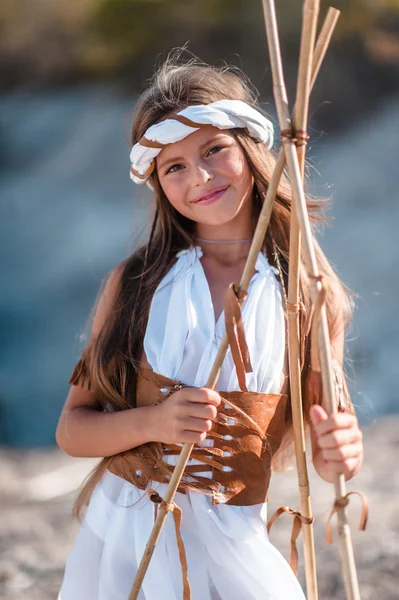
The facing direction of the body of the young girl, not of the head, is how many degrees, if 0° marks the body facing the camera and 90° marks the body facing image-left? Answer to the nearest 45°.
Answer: approximately 0°
